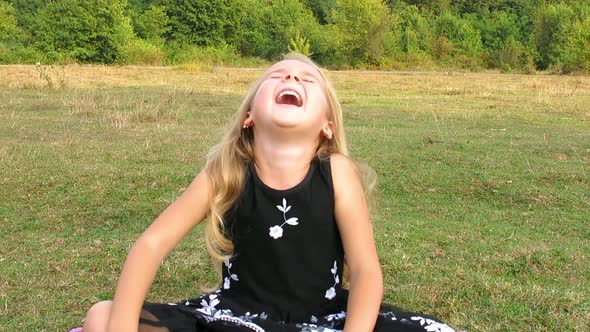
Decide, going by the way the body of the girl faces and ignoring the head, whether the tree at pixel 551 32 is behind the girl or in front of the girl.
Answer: behind

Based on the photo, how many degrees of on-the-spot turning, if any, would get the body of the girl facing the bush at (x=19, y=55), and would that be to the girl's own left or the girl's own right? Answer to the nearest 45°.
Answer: approximately 180°

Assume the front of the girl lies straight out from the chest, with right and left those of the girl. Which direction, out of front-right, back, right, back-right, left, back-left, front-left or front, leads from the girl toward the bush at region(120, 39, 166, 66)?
back

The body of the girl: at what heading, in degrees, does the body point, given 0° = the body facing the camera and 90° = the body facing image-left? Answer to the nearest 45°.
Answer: approximately 0°

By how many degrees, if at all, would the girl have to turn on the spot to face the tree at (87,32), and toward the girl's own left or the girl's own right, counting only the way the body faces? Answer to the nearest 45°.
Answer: approximately 180°

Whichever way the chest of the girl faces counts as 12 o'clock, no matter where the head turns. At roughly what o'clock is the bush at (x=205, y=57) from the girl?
The bush is roughly at 6 o'clock from the girl.

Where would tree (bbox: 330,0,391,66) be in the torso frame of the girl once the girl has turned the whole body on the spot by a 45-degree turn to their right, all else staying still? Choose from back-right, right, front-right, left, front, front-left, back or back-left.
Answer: back-right
